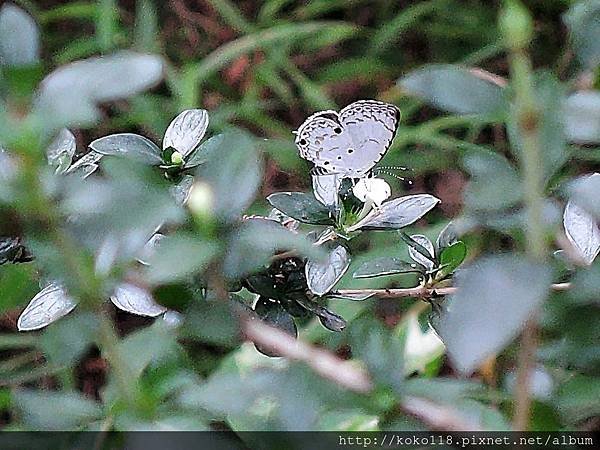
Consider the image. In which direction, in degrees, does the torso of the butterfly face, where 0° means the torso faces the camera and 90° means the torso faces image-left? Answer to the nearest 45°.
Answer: approximately 270°
